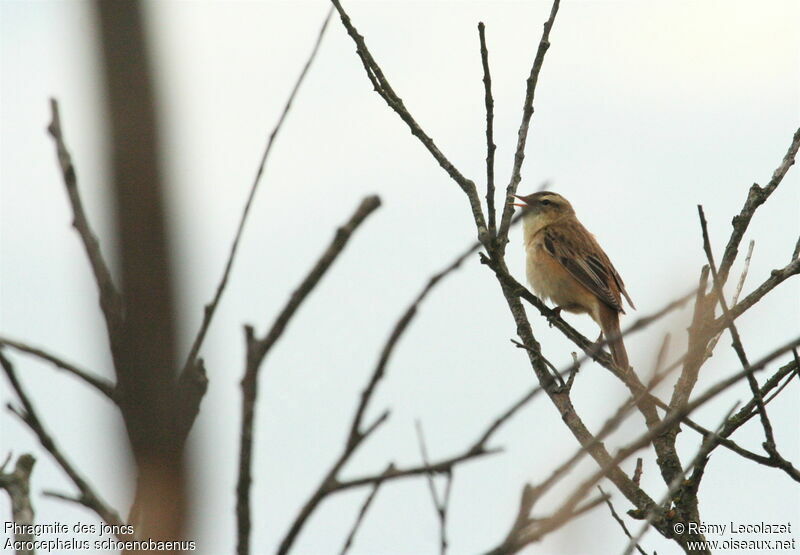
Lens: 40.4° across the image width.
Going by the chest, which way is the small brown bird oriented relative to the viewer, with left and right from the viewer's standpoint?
facing to the left of the viewer

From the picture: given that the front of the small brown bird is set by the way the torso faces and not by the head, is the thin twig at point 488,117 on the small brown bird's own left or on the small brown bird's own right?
on the small brown bird's own left

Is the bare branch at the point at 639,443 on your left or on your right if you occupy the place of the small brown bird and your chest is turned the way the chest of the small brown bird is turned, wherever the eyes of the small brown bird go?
on your left

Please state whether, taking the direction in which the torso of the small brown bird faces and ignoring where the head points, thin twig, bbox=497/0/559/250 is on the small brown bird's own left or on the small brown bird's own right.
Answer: on the small brown bird's own right
